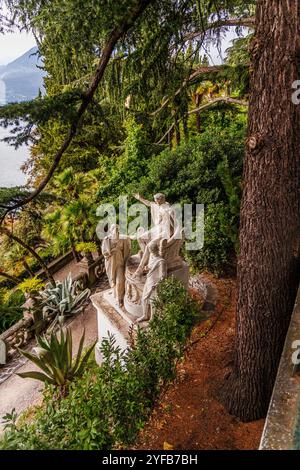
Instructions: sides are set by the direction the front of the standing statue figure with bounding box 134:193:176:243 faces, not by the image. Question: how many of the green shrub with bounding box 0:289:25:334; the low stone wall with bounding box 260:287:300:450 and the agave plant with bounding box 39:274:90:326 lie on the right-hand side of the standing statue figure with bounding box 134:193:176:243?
2

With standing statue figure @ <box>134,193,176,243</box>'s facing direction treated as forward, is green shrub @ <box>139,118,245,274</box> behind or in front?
behind

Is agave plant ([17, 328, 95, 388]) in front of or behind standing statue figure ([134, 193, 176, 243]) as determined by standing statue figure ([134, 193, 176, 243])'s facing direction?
in front

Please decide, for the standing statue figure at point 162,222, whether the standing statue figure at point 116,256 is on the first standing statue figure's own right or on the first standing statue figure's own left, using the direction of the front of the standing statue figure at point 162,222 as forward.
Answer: on the first standing statue figure's own right

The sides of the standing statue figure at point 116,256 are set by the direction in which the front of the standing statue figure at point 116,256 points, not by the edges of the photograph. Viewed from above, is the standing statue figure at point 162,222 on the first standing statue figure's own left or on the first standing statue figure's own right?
on the first standing statue figure's own left

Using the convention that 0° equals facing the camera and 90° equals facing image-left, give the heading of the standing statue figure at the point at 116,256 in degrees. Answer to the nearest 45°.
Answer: approximately 0°

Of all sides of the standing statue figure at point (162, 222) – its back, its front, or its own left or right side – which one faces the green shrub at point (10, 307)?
right

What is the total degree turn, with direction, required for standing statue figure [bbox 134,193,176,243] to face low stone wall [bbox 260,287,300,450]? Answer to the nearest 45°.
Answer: approximately 45° to its left

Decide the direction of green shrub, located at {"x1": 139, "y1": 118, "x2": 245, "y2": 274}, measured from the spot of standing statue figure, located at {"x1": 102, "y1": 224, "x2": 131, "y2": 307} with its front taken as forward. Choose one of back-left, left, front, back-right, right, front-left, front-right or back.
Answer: back-left

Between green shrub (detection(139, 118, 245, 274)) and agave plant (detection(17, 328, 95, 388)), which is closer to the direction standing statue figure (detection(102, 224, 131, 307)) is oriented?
the agave plant
